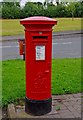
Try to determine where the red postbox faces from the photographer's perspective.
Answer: facing the viewer
